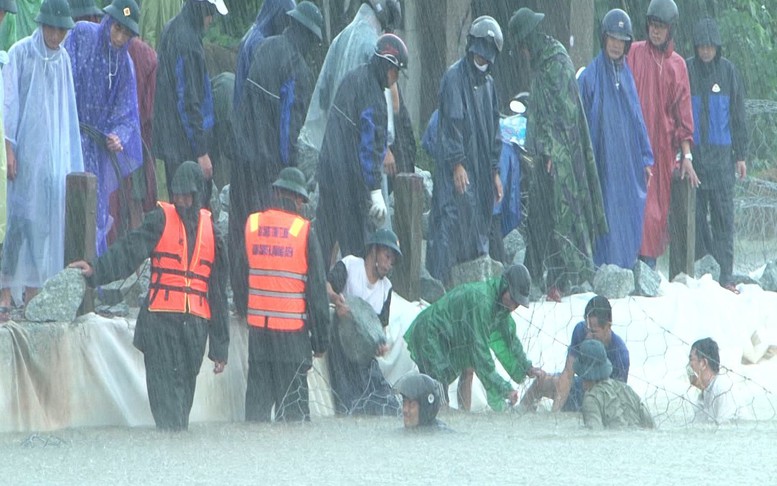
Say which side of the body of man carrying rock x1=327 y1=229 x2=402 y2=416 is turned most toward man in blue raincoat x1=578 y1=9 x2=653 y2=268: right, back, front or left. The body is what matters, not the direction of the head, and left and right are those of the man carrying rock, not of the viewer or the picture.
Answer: left

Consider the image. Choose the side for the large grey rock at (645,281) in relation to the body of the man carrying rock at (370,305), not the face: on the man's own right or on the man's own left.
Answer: on the man's own left

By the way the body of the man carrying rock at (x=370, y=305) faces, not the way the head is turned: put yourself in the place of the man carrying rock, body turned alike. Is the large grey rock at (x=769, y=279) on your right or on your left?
on your left

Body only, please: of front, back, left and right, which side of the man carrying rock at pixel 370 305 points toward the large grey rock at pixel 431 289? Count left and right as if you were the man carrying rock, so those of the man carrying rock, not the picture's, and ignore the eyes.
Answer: left

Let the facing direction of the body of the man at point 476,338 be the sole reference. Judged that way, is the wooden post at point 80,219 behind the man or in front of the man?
behind

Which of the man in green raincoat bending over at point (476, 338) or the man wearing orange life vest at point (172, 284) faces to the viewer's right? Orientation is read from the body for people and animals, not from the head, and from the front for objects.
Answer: the man in green raincoat bending over

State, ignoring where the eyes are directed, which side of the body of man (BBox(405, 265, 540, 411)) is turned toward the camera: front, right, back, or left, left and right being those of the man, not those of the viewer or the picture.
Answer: right
